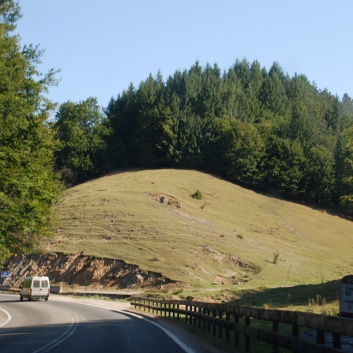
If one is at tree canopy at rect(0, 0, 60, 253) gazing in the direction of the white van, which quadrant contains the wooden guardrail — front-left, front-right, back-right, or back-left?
back-right

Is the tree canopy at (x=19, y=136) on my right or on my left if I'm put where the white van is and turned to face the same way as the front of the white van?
on my left
